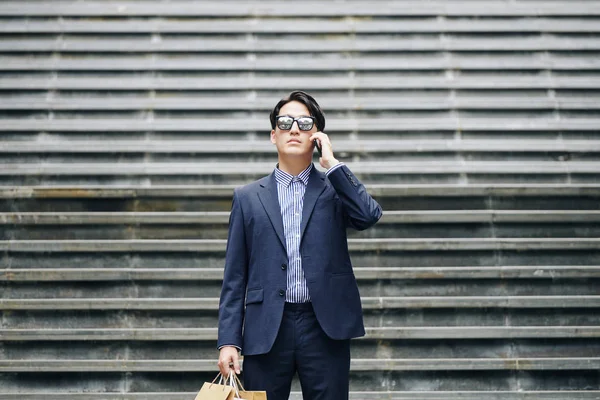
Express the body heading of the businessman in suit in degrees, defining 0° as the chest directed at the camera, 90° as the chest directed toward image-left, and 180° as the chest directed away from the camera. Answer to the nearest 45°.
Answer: approximately 0°
